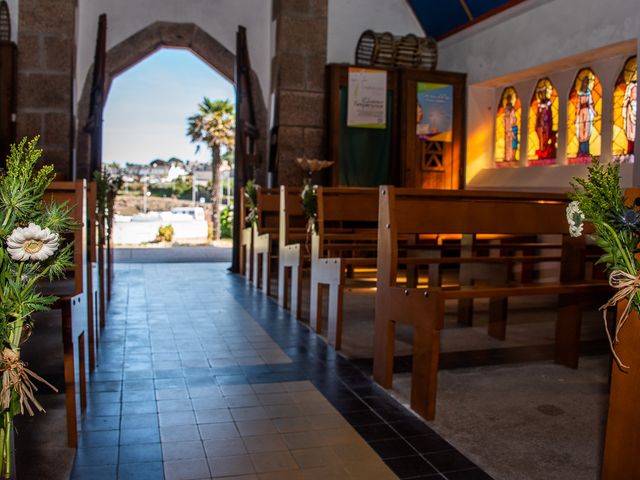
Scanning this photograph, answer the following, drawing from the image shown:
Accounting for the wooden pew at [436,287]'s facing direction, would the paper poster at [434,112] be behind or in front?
behind

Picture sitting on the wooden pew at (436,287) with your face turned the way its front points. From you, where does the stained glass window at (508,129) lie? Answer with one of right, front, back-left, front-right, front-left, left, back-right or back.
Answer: back-left

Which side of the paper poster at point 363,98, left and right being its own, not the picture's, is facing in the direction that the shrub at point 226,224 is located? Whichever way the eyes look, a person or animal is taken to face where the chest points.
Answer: back

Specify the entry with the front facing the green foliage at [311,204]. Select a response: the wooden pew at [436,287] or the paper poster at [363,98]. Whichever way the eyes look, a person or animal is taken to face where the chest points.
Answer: the paper poster

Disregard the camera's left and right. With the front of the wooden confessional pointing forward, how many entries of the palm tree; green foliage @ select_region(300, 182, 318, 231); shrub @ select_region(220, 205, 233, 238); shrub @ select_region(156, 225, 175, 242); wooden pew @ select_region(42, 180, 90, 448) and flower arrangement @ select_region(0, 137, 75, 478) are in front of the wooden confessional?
3

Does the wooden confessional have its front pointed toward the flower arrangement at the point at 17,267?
yes

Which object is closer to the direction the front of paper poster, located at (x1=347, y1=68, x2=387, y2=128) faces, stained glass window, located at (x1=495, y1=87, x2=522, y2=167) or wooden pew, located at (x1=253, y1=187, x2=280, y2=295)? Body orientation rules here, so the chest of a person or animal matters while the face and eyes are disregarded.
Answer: the wooden pew

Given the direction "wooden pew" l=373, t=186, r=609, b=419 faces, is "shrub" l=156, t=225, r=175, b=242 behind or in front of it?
behind

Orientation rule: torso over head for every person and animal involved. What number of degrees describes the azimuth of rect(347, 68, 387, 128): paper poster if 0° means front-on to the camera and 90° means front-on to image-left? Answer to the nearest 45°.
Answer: approximately 0°

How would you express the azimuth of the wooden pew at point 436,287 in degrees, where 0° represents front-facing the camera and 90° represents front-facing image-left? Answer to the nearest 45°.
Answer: approximately 315°

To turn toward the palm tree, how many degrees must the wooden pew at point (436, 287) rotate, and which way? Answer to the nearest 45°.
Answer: approximately 180°

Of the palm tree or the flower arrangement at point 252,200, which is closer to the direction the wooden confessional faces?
the flower arrangement
